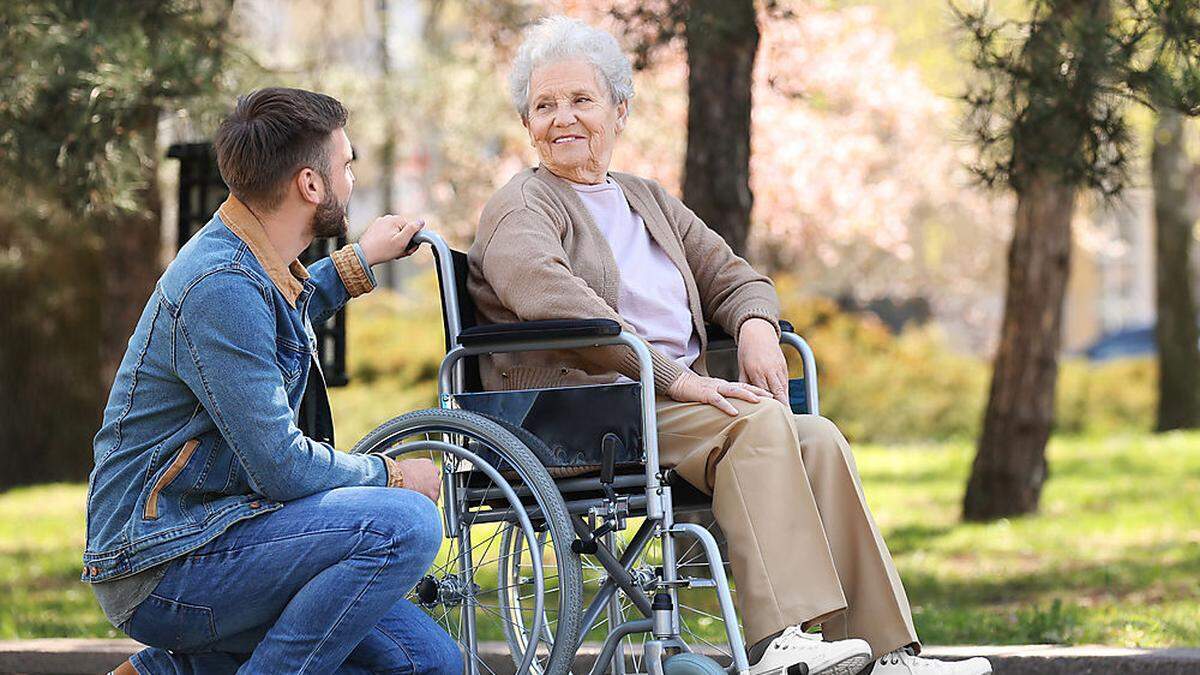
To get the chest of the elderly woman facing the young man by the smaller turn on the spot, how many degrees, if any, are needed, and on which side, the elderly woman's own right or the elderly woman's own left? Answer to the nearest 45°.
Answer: approximately 90° to the elderly woman's own right

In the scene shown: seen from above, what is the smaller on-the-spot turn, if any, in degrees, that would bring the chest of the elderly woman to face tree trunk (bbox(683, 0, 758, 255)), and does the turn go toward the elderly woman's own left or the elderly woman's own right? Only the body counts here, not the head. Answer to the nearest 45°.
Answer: approximately 135° to the elderly woman's own left

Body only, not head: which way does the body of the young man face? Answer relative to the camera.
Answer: to the viewer's right

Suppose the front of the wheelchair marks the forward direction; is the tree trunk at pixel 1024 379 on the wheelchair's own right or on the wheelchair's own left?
on the wheelchair's own left

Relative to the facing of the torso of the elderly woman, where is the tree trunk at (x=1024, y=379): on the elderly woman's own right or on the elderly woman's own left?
on the elderly woman's own left

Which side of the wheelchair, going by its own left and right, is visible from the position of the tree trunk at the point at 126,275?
back

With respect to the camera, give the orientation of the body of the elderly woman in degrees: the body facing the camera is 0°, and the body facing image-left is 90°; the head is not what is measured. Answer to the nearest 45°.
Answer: approximately 315°
